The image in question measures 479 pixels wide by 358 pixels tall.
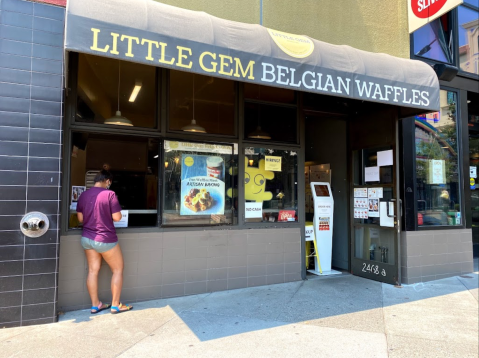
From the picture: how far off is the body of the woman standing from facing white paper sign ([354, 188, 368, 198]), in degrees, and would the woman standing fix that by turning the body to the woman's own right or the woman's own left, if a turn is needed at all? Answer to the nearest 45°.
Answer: approximately 45° to the woman's own right

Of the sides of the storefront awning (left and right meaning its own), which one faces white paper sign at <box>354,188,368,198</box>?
left

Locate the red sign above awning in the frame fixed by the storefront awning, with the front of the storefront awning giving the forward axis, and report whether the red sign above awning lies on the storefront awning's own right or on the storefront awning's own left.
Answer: on the storefront awning's own left

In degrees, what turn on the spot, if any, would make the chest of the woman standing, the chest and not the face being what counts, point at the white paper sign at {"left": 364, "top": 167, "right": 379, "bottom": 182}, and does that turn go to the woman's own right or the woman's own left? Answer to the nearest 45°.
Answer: approximately 45° to the woman's own right

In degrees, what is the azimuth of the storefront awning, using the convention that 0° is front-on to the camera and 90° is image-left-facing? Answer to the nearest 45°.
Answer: approximately 315°

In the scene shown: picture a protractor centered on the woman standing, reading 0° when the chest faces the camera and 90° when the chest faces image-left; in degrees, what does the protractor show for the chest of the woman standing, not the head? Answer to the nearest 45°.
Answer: approximately 225°

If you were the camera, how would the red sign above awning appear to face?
facing the viewer and to the left of the viewer

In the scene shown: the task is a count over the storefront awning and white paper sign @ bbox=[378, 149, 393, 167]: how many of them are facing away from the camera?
0
